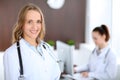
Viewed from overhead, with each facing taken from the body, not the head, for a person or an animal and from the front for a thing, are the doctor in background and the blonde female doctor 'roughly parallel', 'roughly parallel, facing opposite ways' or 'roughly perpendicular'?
roughly perpendicular

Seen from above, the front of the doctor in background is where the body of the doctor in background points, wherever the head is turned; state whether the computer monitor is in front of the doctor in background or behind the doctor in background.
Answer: in front

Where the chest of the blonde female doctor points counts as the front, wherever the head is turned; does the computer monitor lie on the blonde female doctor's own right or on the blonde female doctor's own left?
on the blonde female doctor's own left

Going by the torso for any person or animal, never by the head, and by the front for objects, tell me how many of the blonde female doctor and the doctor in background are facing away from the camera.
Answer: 0

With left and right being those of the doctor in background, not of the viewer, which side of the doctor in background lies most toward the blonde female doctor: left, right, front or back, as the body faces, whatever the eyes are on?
front

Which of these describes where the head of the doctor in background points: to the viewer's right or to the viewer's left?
to the viewer's left

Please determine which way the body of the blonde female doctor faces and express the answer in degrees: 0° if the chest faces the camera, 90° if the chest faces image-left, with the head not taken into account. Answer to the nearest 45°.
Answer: approximately 315°
